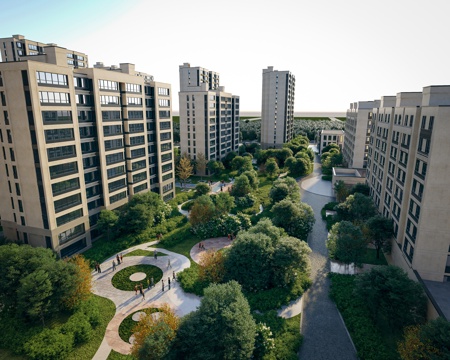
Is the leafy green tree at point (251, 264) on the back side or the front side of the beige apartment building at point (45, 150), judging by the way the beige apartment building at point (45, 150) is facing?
on the front side

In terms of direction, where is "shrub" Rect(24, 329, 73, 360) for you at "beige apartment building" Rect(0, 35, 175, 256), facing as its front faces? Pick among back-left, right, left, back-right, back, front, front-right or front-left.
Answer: front-right

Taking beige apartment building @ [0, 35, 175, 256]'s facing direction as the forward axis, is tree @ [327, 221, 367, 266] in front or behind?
in front

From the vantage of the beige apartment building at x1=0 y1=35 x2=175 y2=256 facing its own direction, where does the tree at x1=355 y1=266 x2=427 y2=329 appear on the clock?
The tree is roughly at 12 o'clock from the beige apartment building.

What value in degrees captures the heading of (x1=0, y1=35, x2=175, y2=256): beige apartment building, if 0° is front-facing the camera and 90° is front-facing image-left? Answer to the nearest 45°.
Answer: approximately 315°

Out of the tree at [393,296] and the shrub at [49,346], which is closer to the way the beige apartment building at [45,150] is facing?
the tree

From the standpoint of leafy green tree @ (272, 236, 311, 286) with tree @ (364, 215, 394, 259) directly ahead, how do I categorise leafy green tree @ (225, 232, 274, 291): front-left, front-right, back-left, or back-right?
back-left

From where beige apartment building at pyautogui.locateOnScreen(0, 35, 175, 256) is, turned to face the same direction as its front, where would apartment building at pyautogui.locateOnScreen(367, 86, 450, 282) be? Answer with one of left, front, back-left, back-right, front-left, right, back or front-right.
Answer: front

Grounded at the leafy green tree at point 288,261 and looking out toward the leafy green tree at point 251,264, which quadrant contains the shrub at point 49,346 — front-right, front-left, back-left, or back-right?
front-left

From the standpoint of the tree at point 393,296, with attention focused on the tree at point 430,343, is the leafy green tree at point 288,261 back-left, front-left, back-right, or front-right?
back-right

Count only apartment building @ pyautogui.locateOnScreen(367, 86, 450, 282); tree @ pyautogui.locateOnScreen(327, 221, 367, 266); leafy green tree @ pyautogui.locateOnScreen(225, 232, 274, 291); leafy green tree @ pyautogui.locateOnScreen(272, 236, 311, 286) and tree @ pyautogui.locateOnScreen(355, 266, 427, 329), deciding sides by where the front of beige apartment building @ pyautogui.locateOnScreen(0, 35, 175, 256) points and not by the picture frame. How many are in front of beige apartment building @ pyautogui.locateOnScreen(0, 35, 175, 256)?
5

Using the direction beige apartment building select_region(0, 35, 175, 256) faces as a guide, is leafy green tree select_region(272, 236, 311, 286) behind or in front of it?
in front

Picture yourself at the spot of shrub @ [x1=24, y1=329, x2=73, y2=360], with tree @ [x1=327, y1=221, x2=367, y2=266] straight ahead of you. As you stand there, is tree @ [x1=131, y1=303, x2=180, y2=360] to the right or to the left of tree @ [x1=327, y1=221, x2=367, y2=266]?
right

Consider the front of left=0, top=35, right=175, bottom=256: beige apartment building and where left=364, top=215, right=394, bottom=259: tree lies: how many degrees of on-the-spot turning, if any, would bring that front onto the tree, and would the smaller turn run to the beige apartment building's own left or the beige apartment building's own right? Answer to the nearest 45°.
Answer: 0° — it already faces it

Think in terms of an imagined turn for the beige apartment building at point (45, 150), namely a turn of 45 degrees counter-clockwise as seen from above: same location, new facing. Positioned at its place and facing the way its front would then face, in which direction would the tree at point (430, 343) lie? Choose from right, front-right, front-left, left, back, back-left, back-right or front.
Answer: front-right
